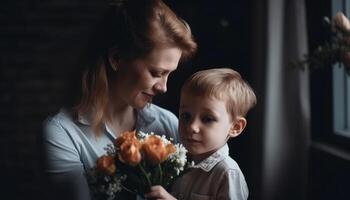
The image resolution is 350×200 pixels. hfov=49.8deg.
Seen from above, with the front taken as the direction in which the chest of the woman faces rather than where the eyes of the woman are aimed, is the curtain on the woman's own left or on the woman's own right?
on the woman's own left

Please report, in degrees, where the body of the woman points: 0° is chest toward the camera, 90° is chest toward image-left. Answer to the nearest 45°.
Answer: approximately 315°
